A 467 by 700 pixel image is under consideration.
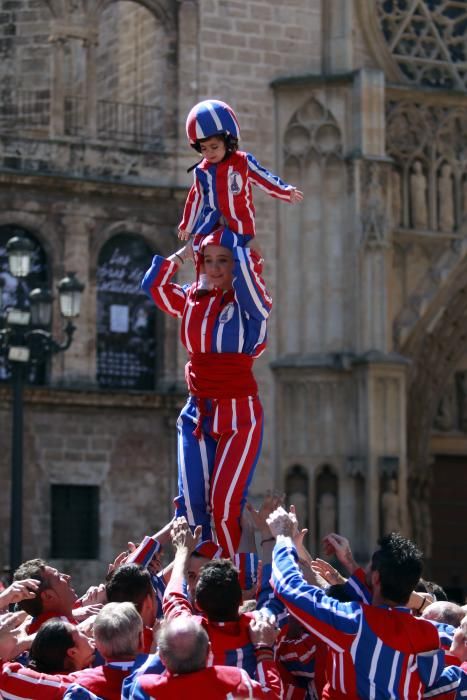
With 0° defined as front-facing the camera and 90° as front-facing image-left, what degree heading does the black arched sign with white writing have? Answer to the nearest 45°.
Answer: approximately 0°

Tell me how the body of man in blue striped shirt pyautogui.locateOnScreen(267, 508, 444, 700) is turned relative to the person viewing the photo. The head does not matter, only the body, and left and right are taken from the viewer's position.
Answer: facing away from the viewer and to the left of the viewer

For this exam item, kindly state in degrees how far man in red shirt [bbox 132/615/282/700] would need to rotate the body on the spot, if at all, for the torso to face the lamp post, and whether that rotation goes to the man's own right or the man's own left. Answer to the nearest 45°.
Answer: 0° — they already face it

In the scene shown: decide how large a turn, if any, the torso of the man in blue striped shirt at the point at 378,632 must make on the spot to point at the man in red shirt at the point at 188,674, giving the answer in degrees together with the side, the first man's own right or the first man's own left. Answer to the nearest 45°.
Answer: approximately 90° to the first man's own left

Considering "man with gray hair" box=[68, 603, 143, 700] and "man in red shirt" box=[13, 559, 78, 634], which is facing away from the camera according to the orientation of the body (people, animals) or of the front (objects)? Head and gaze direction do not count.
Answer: the man with gray hair

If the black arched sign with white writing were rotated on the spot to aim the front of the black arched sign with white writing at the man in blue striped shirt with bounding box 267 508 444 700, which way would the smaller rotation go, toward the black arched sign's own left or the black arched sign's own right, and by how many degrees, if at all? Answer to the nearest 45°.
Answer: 0° — it already faces them

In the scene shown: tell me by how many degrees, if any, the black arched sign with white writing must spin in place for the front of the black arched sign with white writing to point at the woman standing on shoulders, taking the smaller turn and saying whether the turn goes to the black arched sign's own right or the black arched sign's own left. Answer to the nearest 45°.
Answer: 0° — it already faces them

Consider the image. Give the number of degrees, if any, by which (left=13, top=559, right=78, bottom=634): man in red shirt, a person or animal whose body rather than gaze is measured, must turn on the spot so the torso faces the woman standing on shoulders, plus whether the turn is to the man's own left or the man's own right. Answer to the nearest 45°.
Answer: approximately 45° to the man's own left

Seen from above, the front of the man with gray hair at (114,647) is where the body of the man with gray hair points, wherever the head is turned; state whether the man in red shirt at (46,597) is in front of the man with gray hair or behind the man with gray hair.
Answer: in front

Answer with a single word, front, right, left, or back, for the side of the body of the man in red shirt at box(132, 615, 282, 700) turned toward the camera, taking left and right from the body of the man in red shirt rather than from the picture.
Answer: back

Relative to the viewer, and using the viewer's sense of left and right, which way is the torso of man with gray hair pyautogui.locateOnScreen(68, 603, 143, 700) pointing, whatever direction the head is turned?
facing away from the viewer

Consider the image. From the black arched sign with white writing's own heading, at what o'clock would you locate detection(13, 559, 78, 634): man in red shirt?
The man in red shirt is roughly at 12 o'clock from the black arched sign with white writing.

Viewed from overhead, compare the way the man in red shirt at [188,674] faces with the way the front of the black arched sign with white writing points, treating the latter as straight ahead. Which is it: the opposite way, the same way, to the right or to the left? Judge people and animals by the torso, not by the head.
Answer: the opposite way

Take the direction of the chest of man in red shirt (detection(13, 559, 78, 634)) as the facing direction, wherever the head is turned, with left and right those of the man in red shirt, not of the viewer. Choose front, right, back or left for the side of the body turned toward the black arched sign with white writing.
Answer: left

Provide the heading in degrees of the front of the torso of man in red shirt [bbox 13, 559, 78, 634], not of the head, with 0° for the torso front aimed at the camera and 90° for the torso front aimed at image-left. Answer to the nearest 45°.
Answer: approximately 270°

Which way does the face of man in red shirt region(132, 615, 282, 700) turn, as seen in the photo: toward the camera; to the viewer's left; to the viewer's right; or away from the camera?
away from the camera
